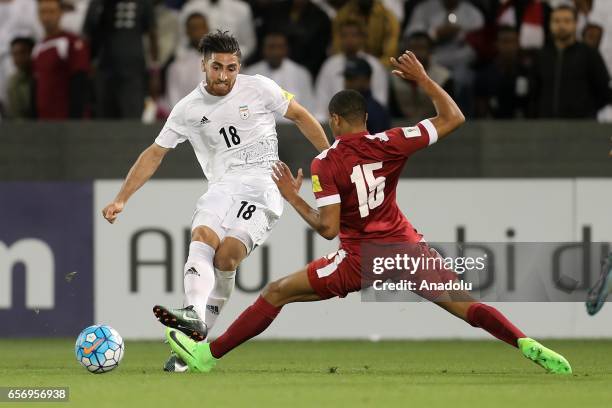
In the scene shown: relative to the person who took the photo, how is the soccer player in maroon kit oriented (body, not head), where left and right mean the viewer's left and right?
facing away from the viewer and to the left of the viewer

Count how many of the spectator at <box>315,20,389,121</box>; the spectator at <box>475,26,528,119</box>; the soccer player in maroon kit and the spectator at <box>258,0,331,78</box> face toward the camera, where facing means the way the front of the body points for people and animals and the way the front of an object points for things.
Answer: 3

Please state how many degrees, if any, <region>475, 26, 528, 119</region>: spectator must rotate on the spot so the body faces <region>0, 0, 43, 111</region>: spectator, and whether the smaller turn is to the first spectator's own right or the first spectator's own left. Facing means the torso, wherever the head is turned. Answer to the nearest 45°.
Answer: approximately 90° to the first spectator's own right

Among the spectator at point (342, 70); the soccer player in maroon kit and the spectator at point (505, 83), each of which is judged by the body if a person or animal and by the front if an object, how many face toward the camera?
2

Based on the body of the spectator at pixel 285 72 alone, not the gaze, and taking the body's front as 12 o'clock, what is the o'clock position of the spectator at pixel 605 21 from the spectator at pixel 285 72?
the spectator at pixel 605 21 is roughly at 9 o'clock from the spectator at pixel 285 72.

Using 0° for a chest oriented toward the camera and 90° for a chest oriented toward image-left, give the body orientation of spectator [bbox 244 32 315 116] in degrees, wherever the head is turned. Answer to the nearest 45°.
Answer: approximately 0°
